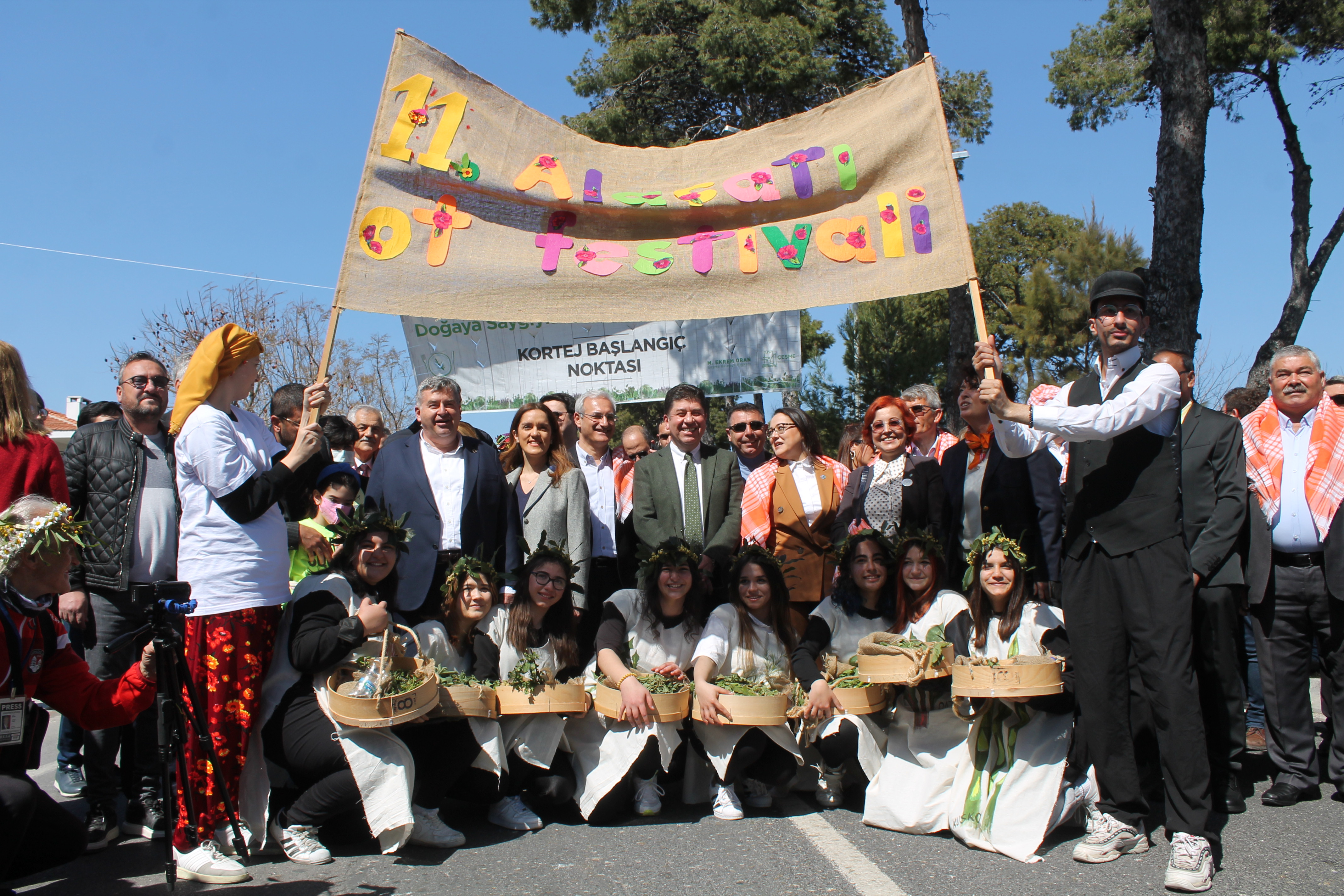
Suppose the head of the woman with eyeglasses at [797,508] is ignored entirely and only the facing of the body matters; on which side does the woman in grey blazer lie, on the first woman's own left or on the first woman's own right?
on the first woman's own right

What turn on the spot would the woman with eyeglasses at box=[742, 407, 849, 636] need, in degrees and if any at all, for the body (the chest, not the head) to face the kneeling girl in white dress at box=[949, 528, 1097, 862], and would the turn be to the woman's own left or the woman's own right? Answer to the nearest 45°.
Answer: approximately 45° to the woman's own left

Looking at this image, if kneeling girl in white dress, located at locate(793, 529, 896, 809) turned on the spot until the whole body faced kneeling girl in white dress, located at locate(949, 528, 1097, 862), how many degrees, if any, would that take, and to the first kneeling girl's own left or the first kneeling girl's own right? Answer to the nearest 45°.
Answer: approximately 45° to the first kneeling girl's own left

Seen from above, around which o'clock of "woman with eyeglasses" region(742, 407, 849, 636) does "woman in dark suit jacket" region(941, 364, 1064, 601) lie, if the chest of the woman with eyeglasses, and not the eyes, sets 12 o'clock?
The woman in dark suit jacket is roughly at 10 o'clock from the woman with eyeglasses.

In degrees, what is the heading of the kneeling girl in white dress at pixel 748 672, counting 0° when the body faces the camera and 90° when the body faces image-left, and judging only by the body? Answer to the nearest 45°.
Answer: approximately 0°

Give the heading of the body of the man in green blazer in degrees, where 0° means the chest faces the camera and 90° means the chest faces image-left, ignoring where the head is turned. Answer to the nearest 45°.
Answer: approximately 0°

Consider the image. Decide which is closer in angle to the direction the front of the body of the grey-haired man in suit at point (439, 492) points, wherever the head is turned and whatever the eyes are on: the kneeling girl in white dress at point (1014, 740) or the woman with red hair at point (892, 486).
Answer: the kneeling girl in white dress

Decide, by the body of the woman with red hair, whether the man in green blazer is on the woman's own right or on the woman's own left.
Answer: on the woman's own right

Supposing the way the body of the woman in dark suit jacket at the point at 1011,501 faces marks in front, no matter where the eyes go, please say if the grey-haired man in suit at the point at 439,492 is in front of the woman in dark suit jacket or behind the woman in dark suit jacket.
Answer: in front

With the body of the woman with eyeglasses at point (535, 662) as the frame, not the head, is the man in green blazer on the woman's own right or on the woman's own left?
on the woman's own left
